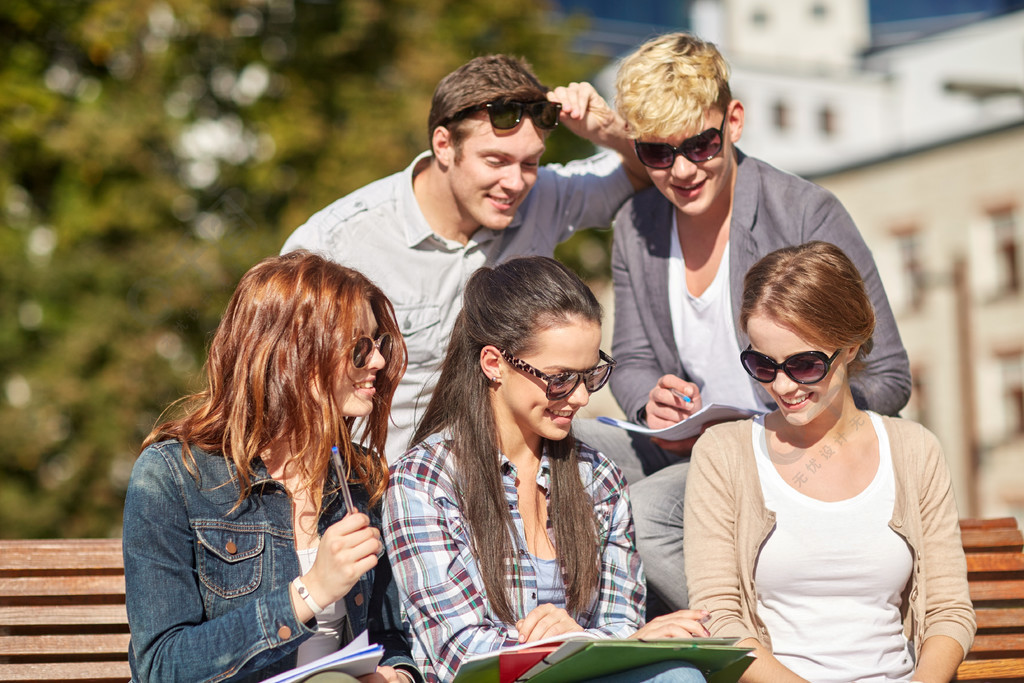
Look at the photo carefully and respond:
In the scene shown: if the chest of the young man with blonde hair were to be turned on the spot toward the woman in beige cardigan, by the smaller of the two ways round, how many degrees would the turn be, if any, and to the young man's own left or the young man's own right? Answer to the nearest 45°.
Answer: approximately 45° to the young man's own left

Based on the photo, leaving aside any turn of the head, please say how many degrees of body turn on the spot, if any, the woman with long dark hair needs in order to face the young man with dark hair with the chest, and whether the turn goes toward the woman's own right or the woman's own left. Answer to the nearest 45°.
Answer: approximately 135° to the woman's own left

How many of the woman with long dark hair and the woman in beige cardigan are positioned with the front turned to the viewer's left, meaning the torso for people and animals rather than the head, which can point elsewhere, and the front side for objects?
0

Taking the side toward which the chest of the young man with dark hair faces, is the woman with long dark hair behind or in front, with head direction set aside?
in front

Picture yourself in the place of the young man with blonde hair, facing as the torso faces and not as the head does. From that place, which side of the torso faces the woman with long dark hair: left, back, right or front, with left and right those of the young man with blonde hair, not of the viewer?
front

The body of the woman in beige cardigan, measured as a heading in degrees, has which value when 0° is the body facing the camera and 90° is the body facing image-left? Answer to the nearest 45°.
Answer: approximately 0°

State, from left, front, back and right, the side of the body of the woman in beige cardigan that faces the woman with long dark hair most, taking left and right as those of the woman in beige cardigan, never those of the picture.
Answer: right

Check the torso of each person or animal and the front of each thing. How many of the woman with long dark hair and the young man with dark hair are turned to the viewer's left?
0

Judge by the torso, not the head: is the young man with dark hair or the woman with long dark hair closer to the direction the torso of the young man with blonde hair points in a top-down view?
the woman with long dark hair

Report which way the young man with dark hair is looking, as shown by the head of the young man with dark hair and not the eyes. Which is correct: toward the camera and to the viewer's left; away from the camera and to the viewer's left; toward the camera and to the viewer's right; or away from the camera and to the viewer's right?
toward the camera and to the viewer's right
